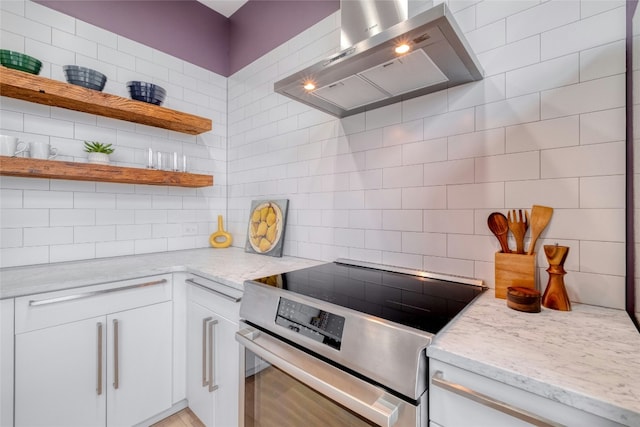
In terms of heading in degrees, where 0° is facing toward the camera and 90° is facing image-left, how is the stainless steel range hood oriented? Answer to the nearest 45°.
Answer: approximately 45°

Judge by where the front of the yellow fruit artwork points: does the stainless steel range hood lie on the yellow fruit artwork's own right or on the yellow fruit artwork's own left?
on the yellow fruit artwork's own left

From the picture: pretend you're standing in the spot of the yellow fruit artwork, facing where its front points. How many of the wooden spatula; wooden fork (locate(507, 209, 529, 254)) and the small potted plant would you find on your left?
2

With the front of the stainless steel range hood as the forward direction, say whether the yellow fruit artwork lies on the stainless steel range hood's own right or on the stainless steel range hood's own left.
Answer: on the stainless steel range hood's own right

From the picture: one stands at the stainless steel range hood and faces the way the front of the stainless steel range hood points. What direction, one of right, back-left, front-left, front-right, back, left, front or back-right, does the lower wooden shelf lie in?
front-right

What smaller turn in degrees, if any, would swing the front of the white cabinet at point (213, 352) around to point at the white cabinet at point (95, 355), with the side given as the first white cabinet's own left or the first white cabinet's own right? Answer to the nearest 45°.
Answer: approximately 45° to the first white cabinet's own right

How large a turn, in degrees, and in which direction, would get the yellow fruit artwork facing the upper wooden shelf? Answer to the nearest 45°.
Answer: approximately 45° to its right

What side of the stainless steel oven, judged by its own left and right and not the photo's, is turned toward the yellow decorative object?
right
